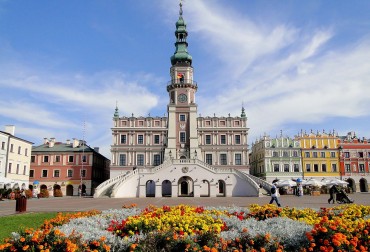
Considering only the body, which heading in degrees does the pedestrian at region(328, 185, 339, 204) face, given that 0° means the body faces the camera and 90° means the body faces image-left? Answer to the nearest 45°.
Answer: approximately 270°
